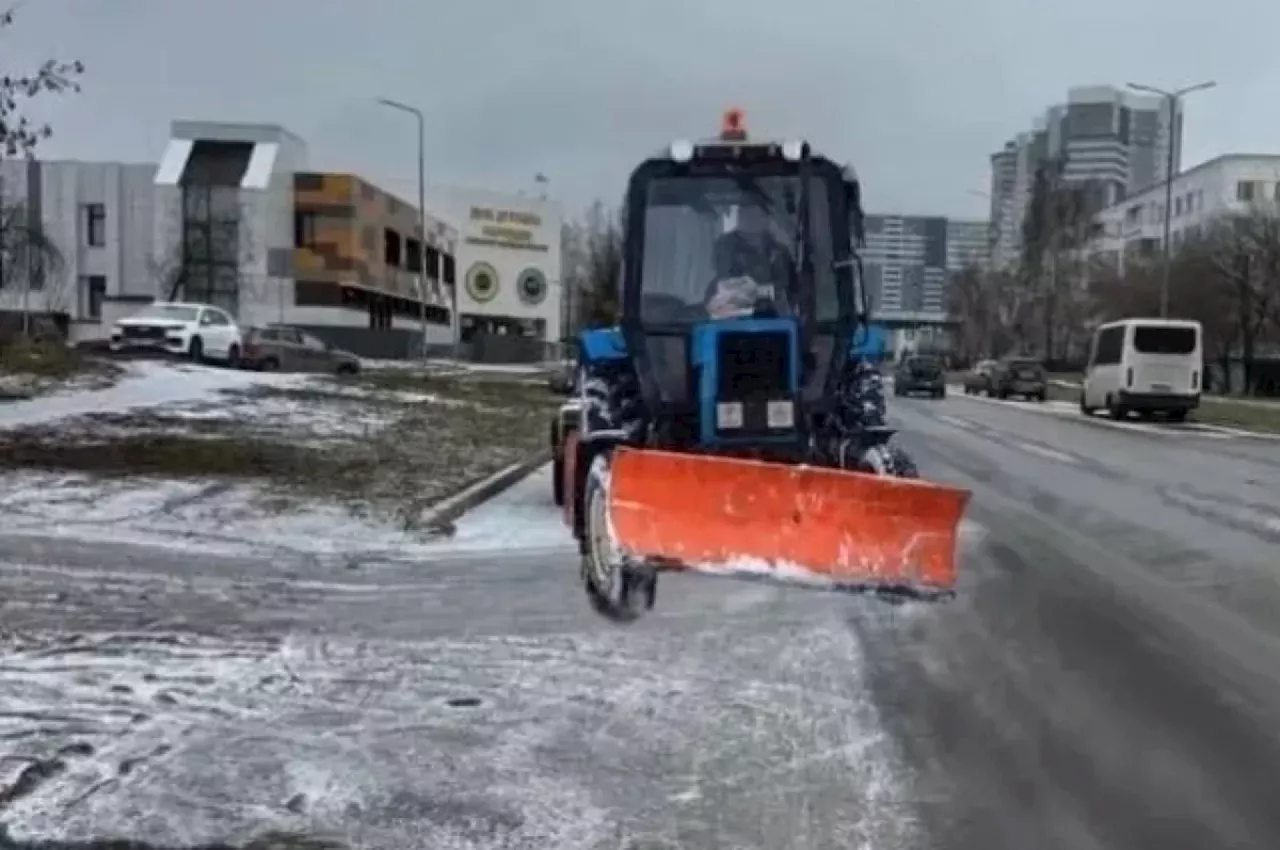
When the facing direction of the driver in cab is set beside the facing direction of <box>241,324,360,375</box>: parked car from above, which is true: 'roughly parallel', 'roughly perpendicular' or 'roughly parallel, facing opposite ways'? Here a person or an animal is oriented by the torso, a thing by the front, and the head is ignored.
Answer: roughly perpendicular

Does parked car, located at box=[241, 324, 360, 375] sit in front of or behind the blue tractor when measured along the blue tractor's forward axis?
behind

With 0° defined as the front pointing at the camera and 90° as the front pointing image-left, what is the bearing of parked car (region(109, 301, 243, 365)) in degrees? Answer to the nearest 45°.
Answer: approximately 45°

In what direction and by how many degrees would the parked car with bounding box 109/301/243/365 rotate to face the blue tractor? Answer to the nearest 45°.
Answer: approximately 45° to its left

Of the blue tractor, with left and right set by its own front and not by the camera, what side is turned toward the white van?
back

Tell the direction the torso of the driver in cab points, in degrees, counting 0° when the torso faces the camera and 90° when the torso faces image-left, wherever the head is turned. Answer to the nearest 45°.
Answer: approximately 0°
